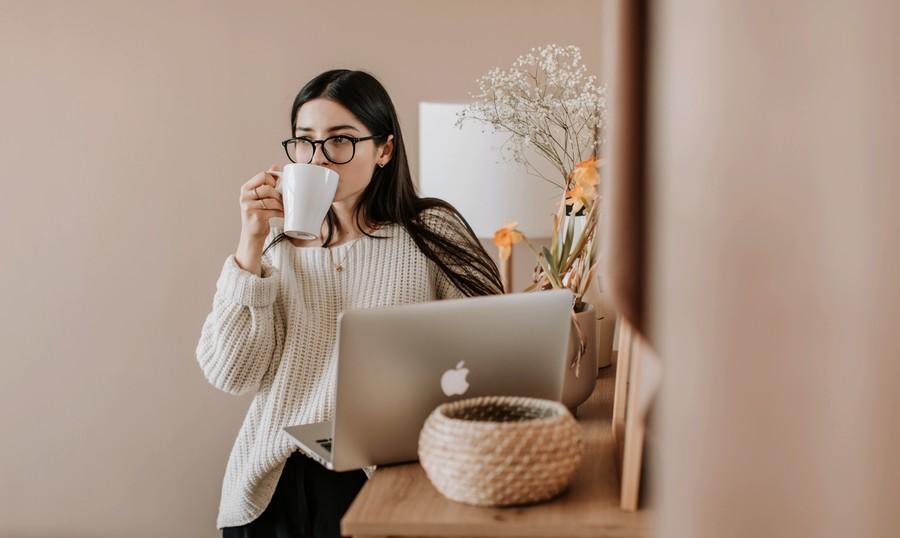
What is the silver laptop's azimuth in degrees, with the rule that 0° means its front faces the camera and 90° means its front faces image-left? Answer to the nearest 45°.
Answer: approximately 135°

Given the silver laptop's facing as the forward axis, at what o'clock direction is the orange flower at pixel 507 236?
The orange flower is roughly at 2 o'clock from the silver laptop.

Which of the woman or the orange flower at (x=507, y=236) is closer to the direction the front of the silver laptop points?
the woman

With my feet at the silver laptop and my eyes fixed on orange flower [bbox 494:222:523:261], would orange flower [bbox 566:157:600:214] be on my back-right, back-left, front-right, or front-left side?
front-right

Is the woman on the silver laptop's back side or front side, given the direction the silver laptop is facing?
on the front side
